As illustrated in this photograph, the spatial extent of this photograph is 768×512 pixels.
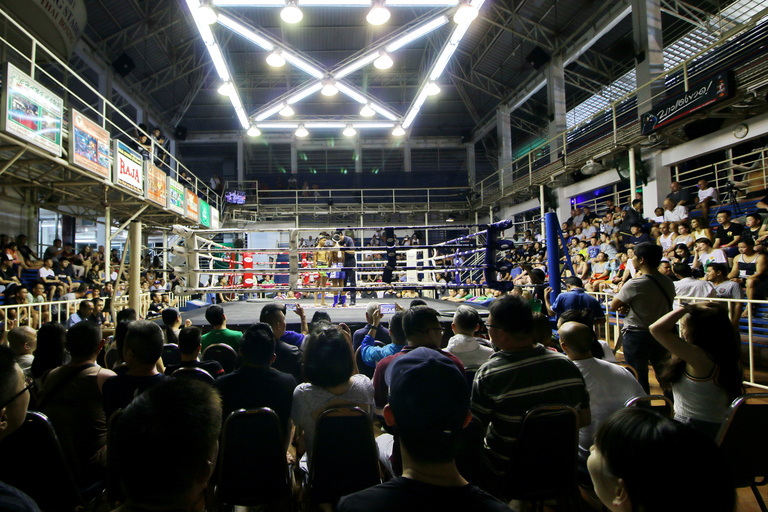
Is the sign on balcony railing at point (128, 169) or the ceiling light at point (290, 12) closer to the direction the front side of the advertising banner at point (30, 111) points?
the ceiling light

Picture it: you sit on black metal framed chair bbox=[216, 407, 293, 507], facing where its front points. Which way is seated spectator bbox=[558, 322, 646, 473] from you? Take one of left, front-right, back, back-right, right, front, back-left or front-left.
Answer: right

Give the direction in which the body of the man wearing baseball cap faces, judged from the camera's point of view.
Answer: away from the camera

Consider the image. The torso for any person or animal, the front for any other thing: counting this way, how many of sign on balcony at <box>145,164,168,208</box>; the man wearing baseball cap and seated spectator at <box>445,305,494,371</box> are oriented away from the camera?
2

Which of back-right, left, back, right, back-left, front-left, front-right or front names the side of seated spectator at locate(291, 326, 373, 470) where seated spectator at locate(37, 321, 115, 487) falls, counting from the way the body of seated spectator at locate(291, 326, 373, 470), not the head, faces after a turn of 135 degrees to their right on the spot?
back-right

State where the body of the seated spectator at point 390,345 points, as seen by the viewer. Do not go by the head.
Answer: away from the camera

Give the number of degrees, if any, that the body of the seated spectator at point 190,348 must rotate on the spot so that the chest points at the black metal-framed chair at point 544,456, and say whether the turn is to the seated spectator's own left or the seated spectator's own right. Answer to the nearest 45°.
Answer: approximately 135° to the seated spectator's own right

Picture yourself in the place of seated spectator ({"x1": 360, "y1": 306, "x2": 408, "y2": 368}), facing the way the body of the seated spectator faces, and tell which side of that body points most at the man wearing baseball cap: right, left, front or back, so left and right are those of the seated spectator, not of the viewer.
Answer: back

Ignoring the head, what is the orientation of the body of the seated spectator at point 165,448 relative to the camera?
away from the camera

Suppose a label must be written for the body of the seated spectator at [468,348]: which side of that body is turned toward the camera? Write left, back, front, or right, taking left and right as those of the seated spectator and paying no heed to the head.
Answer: back

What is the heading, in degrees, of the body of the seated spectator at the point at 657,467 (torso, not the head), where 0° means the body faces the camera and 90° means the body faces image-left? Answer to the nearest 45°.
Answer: approximately 135°

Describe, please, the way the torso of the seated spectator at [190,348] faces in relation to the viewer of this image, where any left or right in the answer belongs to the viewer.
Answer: facing away from the viewer

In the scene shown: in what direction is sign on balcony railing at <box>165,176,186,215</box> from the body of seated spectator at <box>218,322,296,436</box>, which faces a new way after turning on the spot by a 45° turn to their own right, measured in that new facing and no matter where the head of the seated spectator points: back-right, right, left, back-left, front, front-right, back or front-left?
front-left

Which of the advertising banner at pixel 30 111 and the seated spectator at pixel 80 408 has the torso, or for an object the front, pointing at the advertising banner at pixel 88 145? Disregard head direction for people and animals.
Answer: the seated spectator

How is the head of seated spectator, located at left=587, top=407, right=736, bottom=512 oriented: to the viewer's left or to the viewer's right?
to the viewer's left

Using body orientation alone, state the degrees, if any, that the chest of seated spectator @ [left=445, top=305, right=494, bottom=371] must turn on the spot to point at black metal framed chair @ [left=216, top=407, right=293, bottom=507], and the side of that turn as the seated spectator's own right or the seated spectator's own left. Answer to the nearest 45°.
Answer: approximately 135° to the seated spectator's own left

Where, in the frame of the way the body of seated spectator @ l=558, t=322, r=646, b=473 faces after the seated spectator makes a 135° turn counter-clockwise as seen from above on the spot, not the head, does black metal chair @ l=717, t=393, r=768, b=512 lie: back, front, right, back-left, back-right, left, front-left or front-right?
left

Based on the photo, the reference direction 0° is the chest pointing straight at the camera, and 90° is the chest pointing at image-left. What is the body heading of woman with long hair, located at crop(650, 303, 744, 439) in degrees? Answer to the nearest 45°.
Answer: approximately 135°

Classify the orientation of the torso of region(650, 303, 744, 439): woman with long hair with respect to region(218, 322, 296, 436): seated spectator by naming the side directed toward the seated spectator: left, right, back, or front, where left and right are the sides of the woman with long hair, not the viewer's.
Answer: left

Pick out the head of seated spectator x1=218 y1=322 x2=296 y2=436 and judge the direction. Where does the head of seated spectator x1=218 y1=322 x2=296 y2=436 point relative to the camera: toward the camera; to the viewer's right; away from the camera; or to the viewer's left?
away from the camera

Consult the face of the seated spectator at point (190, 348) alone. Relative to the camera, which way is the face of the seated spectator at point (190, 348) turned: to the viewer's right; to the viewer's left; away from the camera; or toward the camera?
away from the camera

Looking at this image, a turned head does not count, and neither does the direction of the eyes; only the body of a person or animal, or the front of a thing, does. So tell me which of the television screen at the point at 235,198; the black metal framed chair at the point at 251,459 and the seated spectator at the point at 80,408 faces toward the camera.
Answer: the television screen
